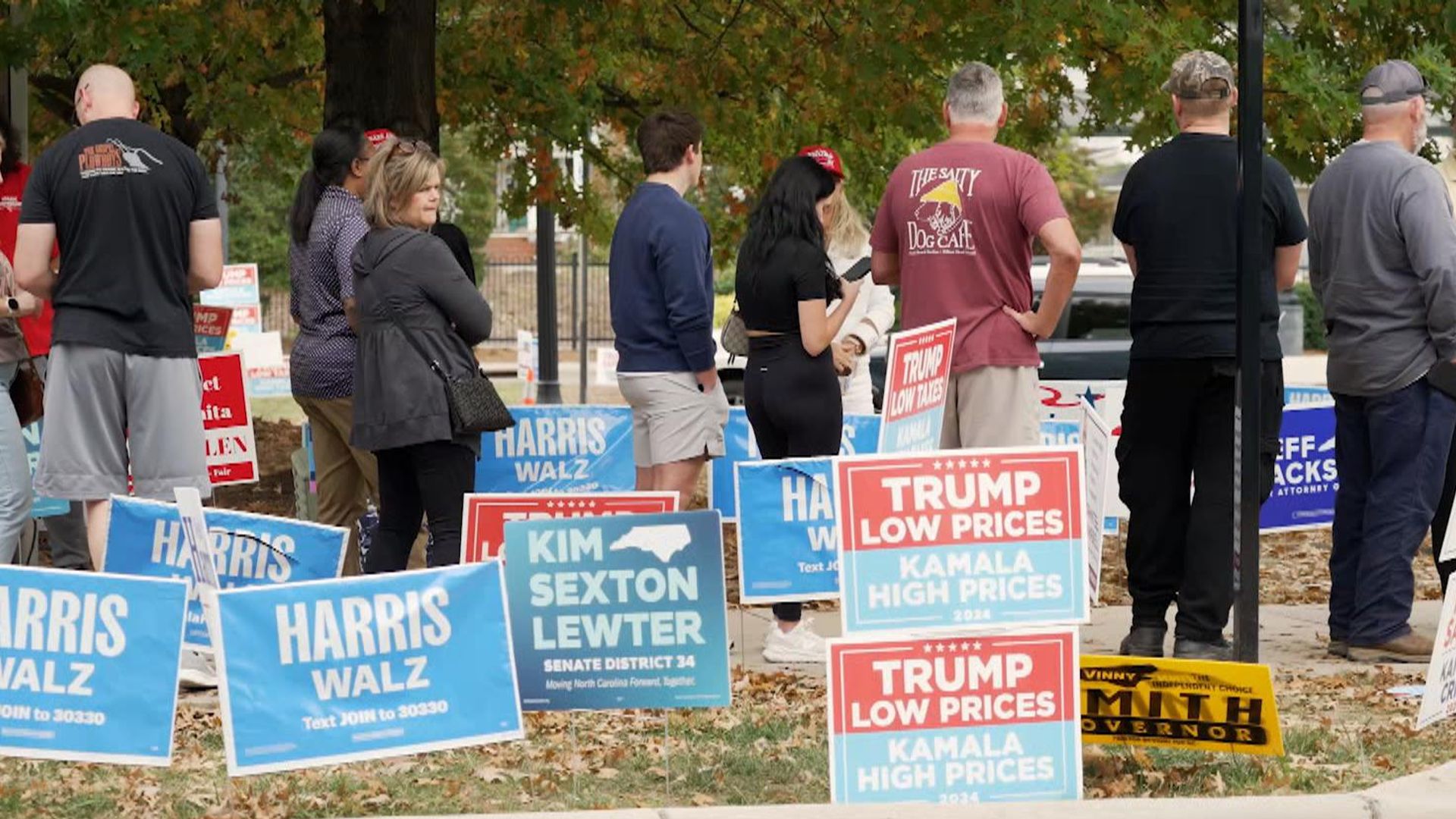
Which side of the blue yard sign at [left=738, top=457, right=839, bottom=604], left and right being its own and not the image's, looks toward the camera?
front

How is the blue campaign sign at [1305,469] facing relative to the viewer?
toward the camera

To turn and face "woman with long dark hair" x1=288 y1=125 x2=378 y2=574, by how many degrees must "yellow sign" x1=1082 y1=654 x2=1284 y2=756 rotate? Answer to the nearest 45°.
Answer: approximately 135° to its right

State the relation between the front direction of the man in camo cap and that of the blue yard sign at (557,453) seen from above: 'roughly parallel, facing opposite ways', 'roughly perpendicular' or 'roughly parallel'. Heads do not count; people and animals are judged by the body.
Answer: roughly parallel, facing opposite ways

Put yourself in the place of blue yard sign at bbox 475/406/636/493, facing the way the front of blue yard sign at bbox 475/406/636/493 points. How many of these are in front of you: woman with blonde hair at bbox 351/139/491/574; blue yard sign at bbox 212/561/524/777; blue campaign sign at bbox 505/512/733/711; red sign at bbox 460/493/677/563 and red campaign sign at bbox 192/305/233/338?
4

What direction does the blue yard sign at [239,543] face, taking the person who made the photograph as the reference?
facing the viewer

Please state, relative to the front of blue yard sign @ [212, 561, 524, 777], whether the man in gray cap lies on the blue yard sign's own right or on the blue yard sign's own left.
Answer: on the blue yard sign's own left

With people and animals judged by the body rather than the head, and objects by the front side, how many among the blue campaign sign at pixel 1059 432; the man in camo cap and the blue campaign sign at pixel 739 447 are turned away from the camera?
1

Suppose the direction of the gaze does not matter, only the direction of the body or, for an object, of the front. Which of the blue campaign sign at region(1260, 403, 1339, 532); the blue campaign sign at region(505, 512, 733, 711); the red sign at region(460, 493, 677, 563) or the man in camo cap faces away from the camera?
the man in camo cap

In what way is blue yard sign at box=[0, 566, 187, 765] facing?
toward the camera

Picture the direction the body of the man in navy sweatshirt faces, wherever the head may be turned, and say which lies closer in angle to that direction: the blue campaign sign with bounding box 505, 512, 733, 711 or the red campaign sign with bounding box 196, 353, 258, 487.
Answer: the red campaign sign

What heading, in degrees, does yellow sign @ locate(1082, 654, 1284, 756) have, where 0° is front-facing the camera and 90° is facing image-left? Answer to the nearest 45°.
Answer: approximately 0°

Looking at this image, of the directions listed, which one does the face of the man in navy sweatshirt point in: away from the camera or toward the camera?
away from the camera

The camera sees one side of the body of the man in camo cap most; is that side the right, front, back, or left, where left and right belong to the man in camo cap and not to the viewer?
back
